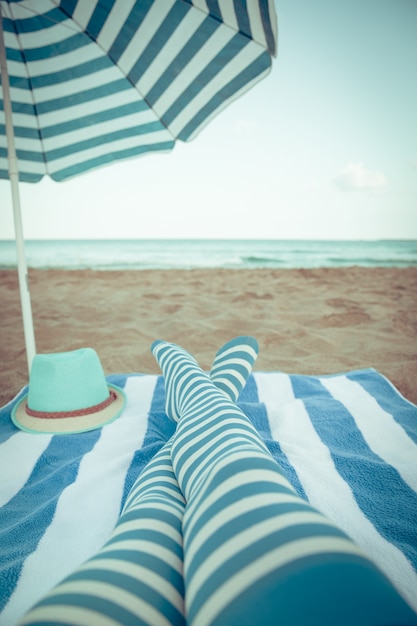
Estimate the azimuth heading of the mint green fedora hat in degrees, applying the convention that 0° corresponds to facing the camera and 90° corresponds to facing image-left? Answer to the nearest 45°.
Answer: approximately 45°
